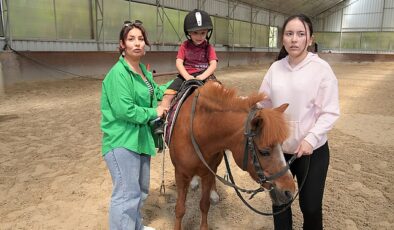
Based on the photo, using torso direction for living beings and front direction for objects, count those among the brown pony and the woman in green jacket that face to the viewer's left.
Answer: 0

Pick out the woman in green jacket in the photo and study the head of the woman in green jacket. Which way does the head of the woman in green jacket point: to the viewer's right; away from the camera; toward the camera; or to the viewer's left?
toward the camera

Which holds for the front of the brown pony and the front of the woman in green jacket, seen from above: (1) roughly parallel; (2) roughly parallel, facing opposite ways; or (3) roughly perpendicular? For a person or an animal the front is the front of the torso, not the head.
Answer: roughly parallel

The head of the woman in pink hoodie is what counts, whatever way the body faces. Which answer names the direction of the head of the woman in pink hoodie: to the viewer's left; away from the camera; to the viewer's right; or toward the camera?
toward the camera

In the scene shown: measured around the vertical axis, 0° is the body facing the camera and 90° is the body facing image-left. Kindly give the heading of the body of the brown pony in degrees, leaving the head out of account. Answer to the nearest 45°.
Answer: approximately 315°

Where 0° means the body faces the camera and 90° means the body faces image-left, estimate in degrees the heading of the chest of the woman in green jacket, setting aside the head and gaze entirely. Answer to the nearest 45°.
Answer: approximately 315°

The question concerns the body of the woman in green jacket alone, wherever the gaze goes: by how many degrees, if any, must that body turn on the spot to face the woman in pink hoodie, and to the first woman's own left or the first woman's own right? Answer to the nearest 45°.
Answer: approximately 45° to the first woman's own left

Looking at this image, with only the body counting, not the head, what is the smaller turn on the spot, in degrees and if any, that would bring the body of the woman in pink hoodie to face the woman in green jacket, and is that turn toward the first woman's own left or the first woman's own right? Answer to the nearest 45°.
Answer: approximately 45° to the first woman's own right
